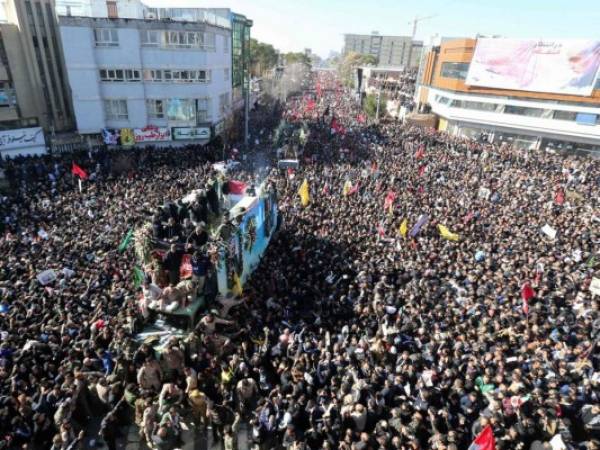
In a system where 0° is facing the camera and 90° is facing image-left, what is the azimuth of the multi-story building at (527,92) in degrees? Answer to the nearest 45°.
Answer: approximately 0°

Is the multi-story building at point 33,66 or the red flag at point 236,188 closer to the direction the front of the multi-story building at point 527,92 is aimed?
the red flag

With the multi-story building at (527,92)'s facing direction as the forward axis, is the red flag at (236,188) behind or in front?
in front

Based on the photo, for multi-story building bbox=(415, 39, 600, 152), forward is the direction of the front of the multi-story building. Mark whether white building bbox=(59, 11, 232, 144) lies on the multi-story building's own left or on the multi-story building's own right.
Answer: on the multi-story building's own right

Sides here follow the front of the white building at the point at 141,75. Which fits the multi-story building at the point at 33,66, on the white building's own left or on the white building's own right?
on the white building's own right
